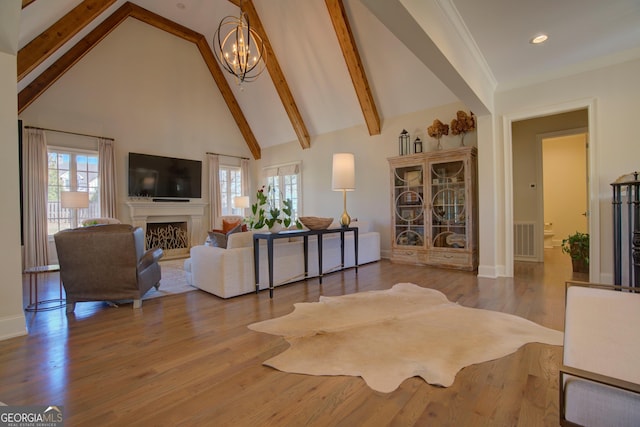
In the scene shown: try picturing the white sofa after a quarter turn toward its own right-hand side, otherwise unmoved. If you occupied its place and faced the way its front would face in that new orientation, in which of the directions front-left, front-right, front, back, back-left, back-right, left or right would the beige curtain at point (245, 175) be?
front-left

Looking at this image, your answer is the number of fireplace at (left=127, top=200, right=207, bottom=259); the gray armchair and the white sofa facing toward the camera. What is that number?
1

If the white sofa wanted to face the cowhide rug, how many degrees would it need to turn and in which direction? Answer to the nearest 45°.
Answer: approximately 180°

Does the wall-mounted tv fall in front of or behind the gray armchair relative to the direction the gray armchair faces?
in front

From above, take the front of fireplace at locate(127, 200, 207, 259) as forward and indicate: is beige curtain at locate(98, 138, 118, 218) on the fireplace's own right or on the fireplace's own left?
on the fireplace's own right

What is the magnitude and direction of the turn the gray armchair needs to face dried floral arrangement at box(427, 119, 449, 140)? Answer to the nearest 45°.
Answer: approximately 45° to its right

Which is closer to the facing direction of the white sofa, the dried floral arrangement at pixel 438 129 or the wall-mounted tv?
the wall-mounted tv

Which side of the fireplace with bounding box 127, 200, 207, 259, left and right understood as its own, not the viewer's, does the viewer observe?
front

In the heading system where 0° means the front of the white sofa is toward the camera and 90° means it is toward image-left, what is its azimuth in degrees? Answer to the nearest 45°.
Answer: approximately 135°

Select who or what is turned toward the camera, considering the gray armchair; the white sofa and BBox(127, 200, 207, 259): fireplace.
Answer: the fireplace

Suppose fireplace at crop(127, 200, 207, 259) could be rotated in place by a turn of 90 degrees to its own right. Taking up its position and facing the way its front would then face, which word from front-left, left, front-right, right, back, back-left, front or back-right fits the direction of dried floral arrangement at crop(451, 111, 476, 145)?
back-left

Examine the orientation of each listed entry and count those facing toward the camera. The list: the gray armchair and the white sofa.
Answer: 0

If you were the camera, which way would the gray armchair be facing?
facing away from the viewer and to the right of the viewer

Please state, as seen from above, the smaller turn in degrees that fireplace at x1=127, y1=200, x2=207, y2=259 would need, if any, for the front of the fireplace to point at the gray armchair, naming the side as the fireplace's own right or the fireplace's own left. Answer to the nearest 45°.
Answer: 0° — it already faces it

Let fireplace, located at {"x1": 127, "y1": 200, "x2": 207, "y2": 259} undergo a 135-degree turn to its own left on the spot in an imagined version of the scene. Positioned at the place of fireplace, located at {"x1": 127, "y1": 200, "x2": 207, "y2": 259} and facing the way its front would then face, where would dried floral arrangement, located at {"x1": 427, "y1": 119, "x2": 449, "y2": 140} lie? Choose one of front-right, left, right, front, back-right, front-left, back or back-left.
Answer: right

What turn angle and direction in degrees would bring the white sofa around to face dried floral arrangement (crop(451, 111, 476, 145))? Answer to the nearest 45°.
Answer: approximately 135° to its right
